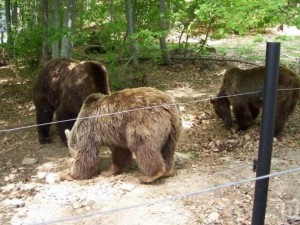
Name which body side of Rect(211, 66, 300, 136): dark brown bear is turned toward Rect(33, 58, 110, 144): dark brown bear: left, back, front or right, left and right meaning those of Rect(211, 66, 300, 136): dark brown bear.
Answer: front

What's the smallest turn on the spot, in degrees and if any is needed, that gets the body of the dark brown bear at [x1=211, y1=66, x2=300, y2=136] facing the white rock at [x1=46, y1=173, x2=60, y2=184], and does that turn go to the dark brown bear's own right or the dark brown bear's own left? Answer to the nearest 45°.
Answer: approximately 45° to the dark brown bear's own left

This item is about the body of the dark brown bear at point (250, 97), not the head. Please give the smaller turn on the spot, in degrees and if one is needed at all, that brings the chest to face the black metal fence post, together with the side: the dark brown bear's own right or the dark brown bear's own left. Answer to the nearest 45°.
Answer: approximately 90° to the dark brown bear's own left

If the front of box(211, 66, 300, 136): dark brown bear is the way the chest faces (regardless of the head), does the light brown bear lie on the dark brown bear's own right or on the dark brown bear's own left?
on the dark brown bear's own left

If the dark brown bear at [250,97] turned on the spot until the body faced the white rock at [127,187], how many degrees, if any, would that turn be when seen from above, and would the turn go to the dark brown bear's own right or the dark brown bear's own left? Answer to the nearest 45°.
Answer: approximately 45° to the dark brown bear's own left

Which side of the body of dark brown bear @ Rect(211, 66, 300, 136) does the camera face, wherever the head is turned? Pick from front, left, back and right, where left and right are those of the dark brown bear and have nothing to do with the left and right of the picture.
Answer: left
